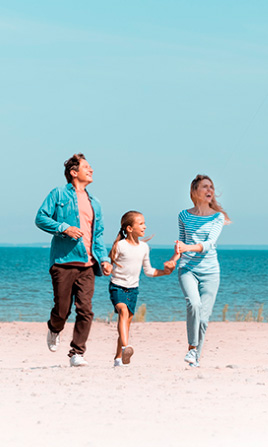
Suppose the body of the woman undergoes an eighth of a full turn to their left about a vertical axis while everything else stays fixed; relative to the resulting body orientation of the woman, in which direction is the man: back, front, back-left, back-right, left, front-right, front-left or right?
back-right

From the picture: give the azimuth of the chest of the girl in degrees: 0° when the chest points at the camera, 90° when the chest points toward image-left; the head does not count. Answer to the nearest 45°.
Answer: approximately 315°

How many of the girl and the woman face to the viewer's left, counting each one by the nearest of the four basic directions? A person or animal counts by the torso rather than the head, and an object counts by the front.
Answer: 0

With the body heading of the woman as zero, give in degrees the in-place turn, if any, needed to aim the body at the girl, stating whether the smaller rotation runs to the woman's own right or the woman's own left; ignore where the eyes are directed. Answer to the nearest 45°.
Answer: approximately 90° to the woman's own right

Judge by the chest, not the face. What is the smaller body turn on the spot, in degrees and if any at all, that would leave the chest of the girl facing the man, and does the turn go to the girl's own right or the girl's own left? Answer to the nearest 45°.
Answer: approximately 135° to the girl's own right

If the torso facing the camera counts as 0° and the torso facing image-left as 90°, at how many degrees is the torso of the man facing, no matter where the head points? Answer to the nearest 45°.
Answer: approximately 315°

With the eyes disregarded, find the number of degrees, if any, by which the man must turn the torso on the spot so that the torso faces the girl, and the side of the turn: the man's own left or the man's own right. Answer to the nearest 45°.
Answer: approximately 45° to the man's own left

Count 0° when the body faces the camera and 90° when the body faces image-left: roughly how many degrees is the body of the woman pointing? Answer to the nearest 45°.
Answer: approximately 0°

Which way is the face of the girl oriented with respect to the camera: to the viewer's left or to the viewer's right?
to the viewer's right

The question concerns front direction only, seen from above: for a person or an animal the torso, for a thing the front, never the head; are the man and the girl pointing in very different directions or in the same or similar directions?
same or similar directions
